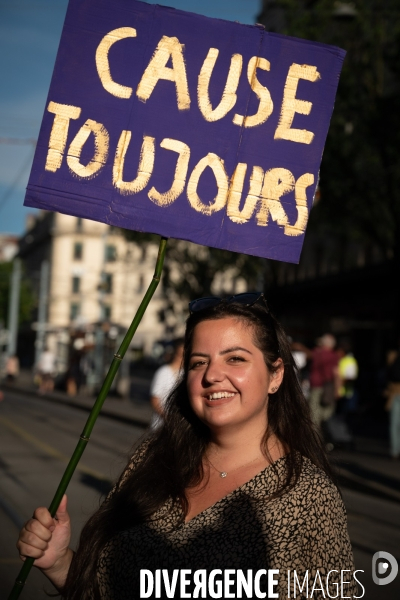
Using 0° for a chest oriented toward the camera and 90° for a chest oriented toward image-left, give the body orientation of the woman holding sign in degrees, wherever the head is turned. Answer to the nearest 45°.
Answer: approximately 45°

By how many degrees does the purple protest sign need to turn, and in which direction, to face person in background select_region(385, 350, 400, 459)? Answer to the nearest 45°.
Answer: approximately 180°

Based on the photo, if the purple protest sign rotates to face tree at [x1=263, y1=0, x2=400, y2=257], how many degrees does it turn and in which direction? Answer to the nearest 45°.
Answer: approximately 180°

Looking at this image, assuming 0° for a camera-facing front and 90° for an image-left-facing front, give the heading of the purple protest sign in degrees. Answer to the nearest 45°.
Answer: approximately 0°

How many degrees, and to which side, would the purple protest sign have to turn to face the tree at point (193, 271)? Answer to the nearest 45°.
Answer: approximately 180°

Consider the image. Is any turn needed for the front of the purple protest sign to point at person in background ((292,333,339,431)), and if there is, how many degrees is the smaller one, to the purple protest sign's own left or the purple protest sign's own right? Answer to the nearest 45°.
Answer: approximately 180°

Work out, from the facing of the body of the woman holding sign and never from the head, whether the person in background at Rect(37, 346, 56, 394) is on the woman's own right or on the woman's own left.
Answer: on the woman's own right

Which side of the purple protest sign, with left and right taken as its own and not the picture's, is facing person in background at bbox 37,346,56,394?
back

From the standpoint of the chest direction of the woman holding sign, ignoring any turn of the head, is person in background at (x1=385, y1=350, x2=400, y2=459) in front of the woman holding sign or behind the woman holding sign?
behind
